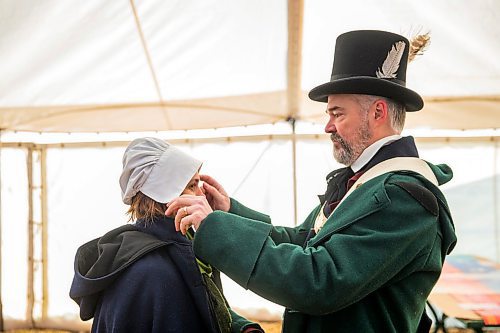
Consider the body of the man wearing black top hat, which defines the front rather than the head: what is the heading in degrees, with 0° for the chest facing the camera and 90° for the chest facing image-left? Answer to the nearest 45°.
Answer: approximately 90°

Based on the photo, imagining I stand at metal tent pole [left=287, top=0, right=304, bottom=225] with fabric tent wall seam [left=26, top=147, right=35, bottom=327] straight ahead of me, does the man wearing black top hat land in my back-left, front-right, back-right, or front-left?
back-left

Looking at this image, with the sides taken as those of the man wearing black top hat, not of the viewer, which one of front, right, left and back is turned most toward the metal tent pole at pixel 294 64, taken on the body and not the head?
right

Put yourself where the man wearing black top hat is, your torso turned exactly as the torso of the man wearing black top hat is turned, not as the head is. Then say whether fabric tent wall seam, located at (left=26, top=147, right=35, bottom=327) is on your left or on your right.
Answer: on your right
